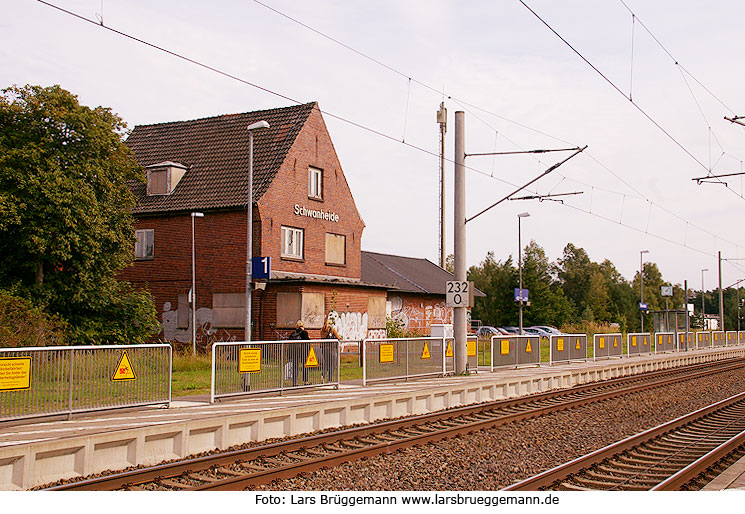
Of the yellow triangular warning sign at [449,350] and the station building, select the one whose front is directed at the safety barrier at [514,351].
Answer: the station building

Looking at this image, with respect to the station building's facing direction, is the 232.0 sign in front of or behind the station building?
in front

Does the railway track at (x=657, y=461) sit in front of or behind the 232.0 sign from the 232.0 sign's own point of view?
in front

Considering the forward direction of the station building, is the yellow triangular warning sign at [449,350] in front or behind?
in front

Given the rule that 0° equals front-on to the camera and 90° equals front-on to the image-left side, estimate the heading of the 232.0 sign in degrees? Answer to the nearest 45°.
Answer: approximately 0°

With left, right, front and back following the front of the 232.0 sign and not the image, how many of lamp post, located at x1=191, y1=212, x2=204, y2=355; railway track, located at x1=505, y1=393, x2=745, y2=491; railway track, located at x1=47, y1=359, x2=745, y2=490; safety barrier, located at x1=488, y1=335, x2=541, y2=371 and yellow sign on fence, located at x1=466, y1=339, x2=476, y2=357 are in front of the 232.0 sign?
2

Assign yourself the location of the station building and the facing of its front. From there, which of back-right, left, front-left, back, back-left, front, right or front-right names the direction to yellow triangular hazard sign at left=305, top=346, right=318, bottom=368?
front-right

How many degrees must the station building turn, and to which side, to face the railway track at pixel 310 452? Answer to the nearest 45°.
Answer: approximately 45° to its right

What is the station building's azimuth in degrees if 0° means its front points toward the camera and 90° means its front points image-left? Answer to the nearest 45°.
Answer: approximately 315°
